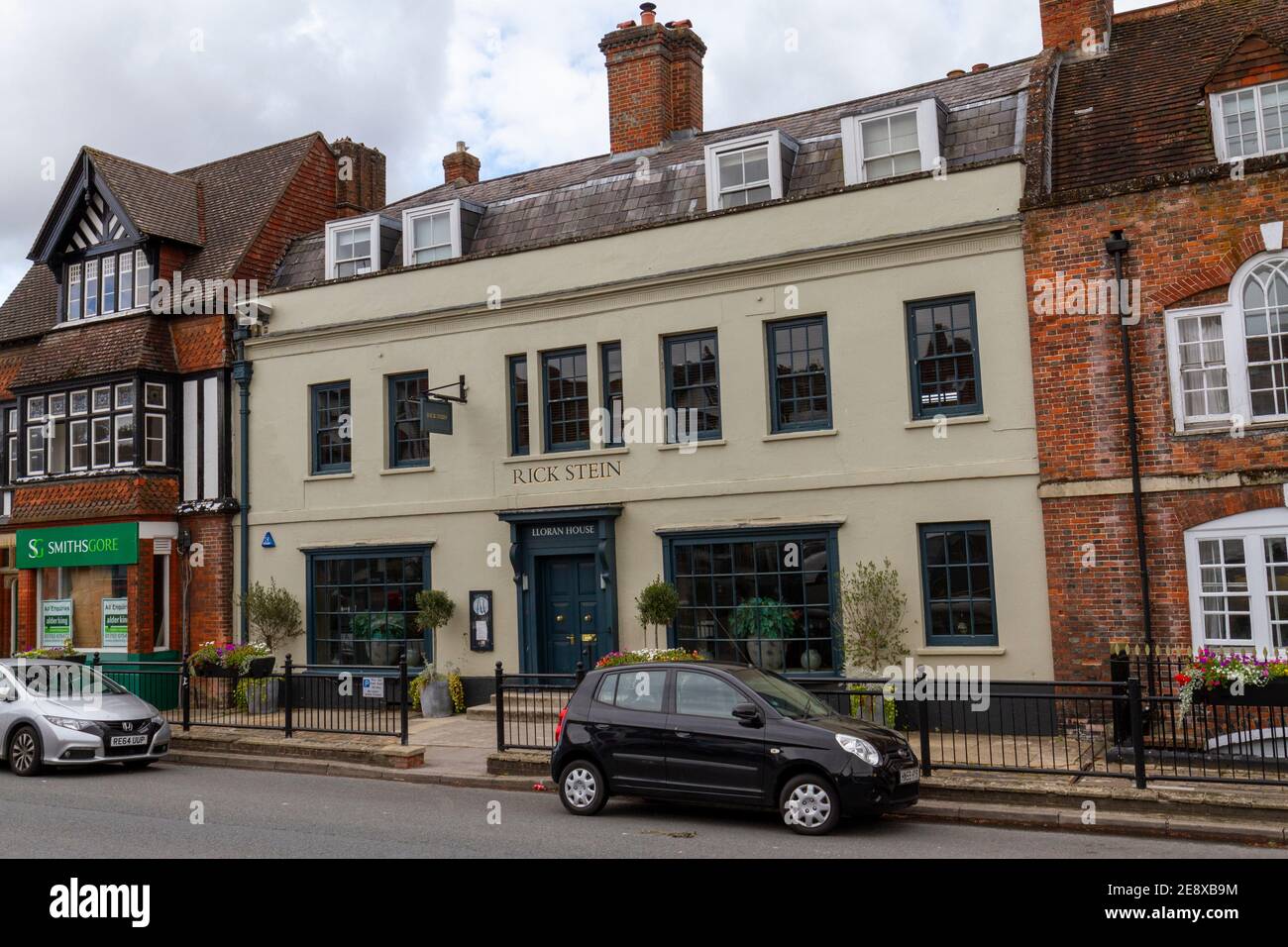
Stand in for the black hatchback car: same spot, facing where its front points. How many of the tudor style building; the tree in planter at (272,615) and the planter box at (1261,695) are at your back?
2

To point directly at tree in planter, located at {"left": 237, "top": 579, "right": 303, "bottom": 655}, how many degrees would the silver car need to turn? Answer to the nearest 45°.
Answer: approximately 90° to its left

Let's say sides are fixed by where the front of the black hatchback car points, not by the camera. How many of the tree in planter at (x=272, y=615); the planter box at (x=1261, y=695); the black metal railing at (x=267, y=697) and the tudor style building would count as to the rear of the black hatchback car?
3

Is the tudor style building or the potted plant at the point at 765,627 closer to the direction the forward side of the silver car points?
the potted plant

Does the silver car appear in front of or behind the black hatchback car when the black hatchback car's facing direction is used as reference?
behind

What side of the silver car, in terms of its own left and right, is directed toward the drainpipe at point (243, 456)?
left

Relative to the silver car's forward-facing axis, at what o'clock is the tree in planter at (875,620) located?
The tree in planter is roughly at 11 o'clock from the silver car.

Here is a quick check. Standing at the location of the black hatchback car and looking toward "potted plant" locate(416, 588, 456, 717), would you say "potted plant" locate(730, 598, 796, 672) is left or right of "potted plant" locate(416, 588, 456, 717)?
right

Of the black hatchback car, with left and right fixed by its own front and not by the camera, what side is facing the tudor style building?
back

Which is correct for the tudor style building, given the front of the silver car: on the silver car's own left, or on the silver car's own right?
on the silver car's own left

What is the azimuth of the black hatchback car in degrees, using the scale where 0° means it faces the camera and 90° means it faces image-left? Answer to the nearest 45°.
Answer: approximately 315°

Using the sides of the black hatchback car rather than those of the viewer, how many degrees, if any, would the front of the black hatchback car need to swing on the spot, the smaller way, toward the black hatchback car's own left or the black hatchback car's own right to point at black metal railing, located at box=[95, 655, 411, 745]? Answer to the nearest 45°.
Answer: approximately 180°
